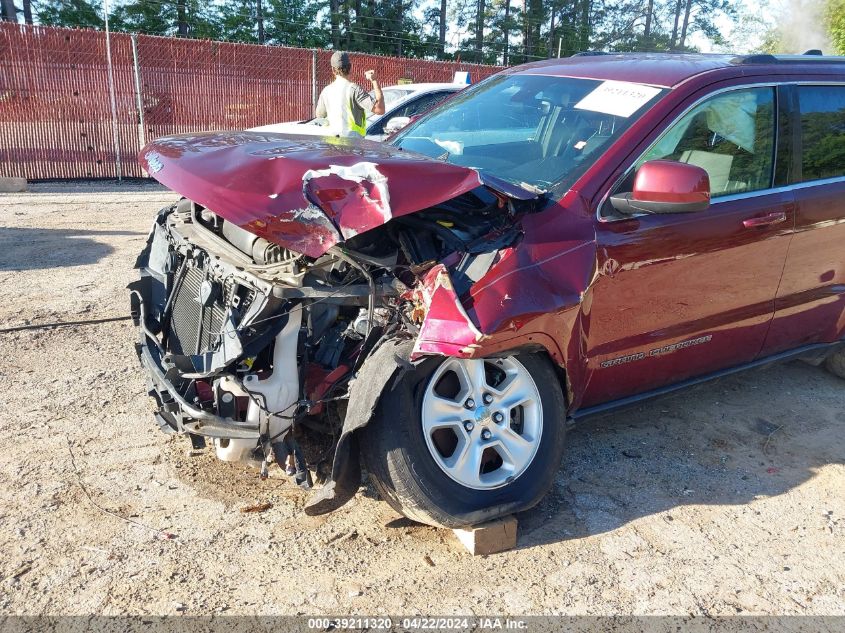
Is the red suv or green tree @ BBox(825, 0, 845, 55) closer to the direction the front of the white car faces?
the red suv

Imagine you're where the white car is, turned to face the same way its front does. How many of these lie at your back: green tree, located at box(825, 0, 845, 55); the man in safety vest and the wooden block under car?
1

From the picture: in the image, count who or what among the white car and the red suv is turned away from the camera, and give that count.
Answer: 0

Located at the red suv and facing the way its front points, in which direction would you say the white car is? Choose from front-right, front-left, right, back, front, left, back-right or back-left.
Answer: back-right

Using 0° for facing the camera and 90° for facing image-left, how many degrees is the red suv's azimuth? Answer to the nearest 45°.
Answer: approximately 45°

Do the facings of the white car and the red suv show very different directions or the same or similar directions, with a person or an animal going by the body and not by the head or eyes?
same or similar directions

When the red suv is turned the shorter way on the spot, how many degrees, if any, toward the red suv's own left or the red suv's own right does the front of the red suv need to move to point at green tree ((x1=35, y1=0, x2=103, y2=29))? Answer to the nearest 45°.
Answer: approximately 90° to the red suv's own right

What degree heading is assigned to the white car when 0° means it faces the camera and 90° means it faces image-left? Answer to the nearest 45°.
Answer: approximately 45°

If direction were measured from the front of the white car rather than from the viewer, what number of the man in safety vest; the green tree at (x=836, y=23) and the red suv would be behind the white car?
1
